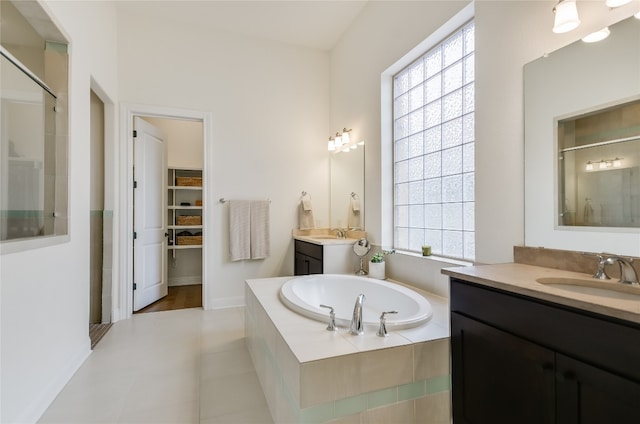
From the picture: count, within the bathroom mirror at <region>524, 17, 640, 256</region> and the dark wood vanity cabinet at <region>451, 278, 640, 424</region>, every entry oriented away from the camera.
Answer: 0

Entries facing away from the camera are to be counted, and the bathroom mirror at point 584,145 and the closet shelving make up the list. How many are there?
0

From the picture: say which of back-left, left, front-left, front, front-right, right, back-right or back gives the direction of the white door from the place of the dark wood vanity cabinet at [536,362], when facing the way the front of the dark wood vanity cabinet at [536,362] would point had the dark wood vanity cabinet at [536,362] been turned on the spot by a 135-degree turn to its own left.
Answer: back

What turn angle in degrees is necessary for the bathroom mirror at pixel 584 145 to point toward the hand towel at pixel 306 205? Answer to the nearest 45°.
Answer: approximately 45° to its right

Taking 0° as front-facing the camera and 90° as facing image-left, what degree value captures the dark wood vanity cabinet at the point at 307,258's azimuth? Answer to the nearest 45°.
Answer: approximately 45°

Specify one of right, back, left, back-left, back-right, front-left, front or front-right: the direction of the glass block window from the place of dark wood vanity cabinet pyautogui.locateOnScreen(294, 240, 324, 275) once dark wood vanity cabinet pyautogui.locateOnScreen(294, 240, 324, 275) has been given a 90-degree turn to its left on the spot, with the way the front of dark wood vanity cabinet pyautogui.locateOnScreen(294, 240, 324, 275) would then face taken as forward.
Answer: front

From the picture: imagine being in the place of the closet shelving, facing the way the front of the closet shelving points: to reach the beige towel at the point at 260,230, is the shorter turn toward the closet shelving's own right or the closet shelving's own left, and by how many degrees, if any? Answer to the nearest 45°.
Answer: approximately 45° to the closet shelving's own left

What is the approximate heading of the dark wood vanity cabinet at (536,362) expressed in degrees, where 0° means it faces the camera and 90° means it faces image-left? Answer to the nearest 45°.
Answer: approximately 45°

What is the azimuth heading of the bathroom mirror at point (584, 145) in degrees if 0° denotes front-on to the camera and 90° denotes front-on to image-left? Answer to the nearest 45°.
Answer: approximately 45°
